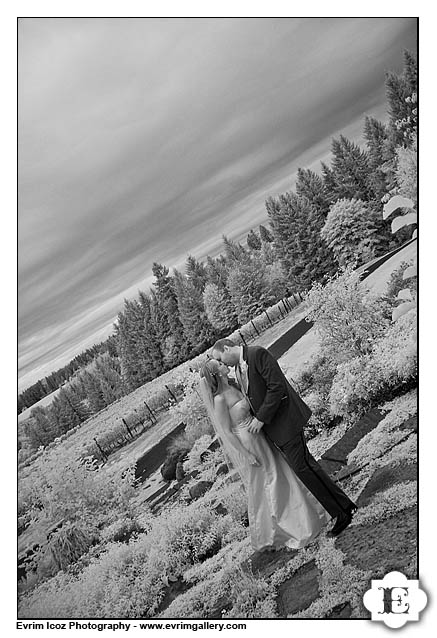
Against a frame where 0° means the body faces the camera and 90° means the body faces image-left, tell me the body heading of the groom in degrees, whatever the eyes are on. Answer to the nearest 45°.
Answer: approximately 90°

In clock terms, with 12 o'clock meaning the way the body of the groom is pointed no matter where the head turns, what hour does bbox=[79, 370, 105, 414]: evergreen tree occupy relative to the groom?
The evergreen tree is roughly at 1 o'clock from the groom.

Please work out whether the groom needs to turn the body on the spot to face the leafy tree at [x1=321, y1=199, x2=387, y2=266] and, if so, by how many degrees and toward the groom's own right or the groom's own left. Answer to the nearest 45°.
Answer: approximately 135° to the groom's own right

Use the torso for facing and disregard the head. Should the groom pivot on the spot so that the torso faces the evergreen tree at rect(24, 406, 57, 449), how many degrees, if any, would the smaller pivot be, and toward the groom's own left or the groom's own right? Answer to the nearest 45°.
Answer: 0° — they already face it

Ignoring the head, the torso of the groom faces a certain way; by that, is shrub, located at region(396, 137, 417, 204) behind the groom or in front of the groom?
behind

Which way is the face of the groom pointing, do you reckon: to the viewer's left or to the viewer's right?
to the viewer's left
